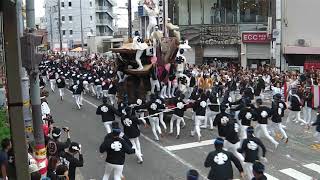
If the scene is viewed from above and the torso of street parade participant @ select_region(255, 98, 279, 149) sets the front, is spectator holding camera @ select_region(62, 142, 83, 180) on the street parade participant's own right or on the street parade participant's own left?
on the street parade participant's own left

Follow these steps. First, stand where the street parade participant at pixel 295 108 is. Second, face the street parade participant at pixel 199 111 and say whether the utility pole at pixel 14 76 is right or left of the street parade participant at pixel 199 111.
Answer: left

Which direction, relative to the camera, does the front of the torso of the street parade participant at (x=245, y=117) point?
away from the camera

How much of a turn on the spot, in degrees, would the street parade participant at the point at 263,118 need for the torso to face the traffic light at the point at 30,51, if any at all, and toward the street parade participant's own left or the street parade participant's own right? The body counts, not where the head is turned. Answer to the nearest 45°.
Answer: approximately 90° to the street parade participant's own left

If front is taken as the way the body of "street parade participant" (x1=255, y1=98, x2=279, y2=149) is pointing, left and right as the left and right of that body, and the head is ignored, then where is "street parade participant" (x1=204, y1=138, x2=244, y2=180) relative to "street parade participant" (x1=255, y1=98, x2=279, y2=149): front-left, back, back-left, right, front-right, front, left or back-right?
back-left

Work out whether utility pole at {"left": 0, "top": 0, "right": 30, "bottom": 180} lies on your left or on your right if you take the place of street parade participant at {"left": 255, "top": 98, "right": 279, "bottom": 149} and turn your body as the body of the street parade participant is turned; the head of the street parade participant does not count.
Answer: on your left

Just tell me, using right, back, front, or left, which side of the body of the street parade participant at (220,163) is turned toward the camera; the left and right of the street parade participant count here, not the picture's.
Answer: back

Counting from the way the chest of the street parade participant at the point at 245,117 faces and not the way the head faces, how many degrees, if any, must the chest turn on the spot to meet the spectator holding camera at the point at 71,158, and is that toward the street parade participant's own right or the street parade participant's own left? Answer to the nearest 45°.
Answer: approximately 135° to the street parade participant's own left
